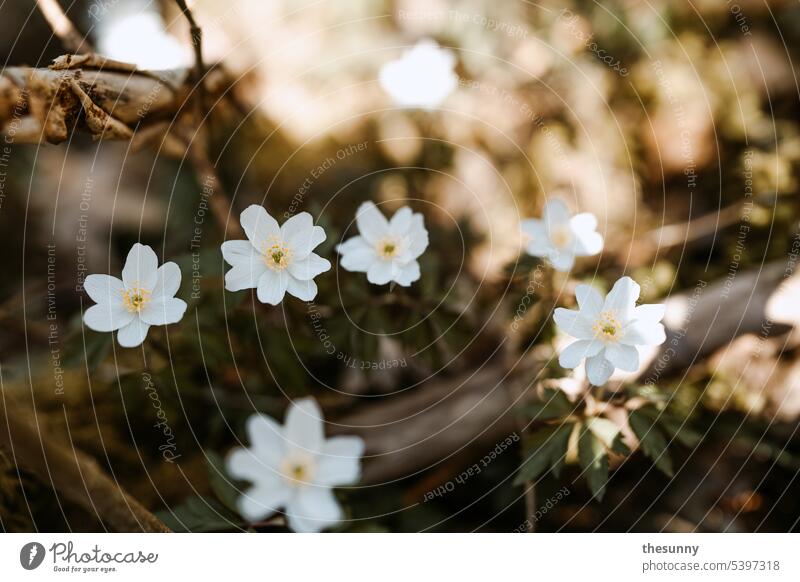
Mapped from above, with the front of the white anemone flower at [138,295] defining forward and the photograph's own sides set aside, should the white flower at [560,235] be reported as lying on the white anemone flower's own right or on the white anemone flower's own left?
on the white anemone flower's own left

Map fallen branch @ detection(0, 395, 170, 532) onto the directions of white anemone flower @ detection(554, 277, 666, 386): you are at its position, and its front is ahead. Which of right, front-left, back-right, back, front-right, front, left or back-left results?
right

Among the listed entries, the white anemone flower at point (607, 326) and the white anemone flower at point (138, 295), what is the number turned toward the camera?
2

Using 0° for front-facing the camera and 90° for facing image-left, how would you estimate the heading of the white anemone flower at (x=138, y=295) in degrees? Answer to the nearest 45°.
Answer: approximately 0°

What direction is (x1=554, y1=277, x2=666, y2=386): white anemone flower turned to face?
toward the camera

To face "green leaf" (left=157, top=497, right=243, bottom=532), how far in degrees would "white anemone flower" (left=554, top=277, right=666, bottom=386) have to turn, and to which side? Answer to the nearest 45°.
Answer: approximately 90° to its right
